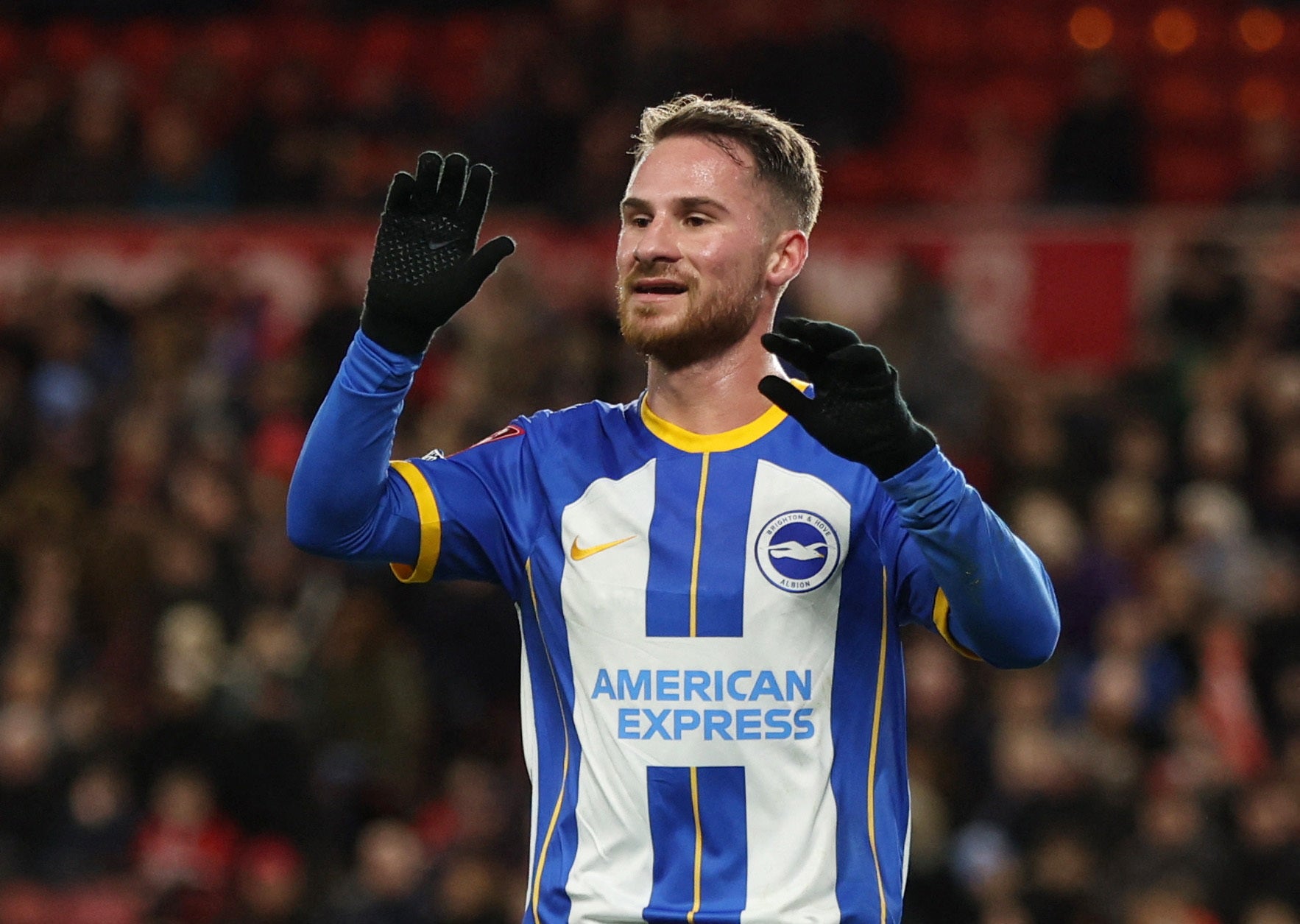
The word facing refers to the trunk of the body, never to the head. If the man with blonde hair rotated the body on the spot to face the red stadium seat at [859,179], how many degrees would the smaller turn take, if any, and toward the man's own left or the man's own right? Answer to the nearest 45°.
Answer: approximately 180°

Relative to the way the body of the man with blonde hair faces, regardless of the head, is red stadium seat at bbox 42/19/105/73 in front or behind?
behind

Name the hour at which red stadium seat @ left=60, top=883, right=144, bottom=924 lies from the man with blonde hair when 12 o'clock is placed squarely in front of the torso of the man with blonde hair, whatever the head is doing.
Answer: The red stadium seat is roughly at 5 o'clock from the man with blonde hair.

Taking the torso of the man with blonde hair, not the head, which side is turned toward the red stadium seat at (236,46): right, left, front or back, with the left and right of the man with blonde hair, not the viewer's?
back

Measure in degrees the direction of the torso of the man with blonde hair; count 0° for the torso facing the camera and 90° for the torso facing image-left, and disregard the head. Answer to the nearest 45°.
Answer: approximately 0°

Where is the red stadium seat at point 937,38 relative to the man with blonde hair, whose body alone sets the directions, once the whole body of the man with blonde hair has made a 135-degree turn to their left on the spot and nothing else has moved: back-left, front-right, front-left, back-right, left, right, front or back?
front-left

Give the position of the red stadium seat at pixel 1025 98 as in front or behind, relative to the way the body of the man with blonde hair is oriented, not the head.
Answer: behind

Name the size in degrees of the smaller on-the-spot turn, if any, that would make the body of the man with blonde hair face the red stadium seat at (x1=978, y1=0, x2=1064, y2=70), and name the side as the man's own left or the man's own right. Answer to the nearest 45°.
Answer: approximately 180°

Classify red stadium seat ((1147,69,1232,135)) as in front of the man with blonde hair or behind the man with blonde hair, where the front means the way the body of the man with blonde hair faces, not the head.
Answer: behind

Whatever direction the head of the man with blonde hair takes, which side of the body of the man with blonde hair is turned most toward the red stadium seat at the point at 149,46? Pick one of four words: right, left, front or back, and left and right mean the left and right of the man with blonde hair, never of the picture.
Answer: back

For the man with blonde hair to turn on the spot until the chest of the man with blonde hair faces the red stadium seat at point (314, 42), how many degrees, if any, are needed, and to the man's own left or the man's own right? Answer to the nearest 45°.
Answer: approximately 180°
